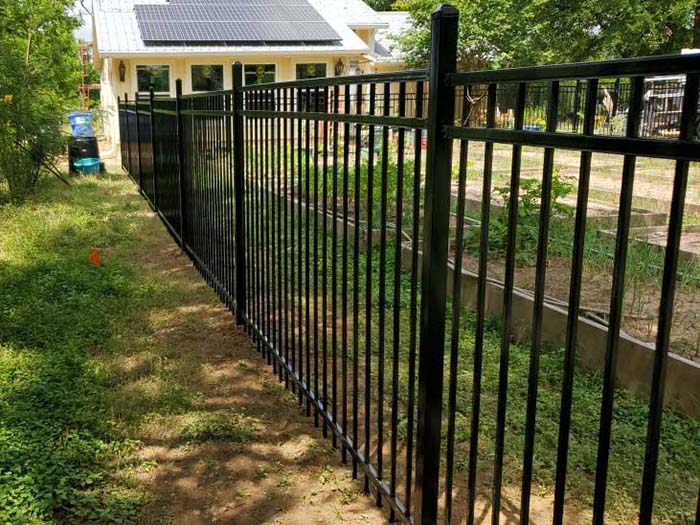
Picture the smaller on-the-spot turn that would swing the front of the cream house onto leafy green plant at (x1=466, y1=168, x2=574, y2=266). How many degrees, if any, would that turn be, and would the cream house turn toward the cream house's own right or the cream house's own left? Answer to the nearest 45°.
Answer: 0° — it already faces it

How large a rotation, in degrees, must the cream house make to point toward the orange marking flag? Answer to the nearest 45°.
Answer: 0° — it already faces it

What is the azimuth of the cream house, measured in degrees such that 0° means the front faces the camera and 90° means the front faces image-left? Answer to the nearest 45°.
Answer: approximately 0°

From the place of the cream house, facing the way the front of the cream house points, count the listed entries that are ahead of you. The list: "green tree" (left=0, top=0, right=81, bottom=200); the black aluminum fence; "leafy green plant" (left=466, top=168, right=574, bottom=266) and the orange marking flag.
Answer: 4

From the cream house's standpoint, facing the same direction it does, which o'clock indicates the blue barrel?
The blue barrel is roughly at 1 o'clock from the cream house.

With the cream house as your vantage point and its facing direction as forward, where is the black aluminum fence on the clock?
The black aluminum fence is roughly at 12 o'clock from the cream house.
